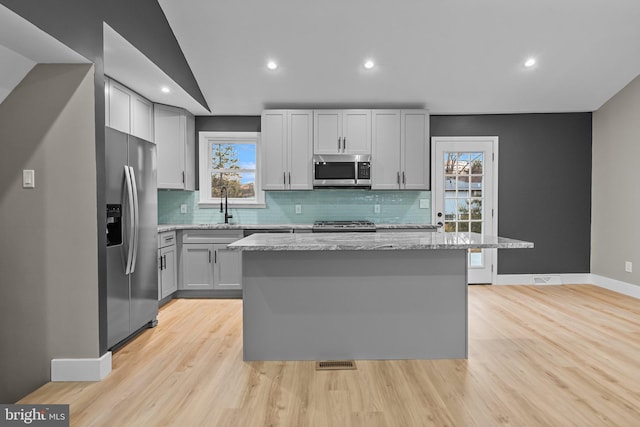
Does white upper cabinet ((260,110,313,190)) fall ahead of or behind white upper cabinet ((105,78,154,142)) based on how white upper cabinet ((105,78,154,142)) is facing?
ahead

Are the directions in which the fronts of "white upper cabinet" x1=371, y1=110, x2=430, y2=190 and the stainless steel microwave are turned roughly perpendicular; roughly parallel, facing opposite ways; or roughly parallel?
roughly parallel

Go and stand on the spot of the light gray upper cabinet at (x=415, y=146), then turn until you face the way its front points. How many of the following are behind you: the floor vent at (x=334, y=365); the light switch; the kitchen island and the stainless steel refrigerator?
0

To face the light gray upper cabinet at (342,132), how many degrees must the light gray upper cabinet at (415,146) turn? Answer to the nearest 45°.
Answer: approximately 90° to its right

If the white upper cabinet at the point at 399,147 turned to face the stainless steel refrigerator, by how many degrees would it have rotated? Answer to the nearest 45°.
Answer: approximately 45° to its right

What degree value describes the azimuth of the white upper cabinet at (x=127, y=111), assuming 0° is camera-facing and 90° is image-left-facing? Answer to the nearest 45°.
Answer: approximately 315°

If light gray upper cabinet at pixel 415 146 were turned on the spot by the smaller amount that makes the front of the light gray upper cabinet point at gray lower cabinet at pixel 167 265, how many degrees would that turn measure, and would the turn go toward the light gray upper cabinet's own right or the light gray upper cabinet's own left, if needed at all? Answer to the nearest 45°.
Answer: approximately 45° to the light gray upper cabinet's own right

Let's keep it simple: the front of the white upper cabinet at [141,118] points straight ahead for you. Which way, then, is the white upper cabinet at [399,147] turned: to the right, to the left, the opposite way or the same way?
to the right

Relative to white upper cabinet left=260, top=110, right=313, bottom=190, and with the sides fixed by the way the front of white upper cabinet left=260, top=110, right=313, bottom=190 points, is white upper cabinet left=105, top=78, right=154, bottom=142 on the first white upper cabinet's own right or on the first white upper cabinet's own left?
on the first white upper cabinet's own right

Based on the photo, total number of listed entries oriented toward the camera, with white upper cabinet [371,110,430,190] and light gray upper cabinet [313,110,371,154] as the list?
2

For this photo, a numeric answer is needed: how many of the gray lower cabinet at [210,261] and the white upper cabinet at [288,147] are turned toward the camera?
2

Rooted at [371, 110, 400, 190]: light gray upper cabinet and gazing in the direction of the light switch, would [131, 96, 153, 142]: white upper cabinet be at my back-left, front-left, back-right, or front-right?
front-right

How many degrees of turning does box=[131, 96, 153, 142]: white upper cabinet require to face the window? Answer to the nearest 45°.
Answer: approximately 45° to its left

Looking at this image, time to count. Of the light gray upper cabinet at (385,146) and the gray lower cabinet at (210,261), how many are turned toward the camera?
2

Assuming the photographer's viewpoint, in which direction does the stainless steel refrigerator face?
facing the viewer and to the right of the viewer

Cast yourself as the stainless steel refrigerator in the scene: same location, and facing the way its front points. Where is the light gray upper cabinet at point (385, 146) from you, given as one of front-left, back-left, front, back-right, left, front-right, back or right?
front-left

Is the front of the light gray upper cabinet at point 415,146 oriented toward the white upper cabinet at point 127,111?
no

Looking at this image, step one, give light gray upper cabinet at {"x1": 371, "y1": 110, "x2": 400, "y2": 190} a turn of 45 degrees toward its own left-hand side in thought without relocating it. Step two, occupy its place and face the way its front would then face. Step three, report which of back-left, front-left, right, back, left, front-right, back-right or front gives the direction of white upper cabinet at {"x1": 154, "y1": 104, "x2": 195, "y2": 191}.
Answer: back-right

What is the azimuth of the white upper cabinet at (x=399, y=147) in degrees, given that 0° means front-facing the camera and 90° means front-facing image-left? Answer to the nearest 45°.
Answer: approximately 0°

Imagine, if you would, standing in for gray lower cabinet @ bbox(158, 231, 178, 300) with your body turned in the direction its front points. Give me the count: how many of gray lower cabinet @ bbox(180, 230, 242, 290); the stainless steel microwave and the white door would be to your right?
0

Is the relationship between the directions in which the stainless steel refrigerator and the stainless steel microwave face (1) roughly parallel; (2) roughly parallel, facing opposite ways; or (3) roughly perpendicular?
roughly perpendicular

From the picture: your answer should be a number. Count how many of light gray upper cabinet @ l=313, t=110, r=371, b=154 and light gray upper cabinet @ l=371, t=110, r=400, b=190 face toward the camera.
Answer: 2

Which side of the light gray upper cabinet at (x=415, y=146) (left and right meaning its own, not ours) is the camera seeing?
front

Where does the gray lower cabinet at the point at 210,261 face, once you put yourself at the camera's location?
facing the viewer
